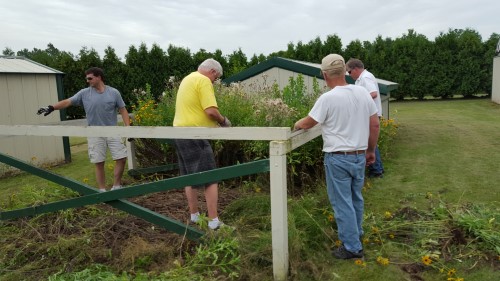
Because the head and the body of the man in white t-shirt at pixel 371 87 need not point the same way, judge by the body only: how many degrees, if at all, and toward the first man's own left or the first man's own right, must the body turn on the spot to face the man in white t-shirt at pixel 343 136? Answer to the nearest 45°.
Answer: approximately 90° to the first man's own left

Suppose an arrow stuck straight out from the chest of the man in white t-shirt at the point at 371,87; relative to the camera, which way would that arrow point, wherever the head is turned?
to the viewer's left

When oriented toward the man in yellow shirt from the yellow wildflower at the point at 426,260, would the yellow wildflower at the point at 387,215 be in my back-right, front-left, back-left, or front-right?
front-right

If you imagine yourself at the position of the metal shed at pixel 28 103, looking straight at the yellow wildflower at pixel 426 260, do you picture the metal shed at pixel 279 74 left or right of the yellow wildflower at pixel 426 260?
left

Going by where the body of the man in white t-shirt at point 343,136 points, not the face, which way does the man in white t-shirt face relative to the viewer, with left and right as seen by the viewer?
facing away from the viewer and to the left of the viewer

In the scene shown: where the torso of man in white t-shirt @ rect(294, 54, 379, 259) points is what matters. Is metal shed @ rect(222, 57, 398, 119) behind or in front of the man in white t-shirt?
in front

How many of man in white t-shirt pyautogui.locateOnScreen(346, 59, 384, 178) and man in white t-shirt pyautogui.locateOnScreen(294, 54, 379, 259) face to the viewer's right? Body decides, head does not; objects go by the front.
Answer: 0

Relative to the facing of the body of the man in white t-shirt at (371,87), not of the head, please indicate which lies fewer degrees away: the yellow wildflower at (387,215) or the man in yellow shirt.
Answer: the man in yellow shirt

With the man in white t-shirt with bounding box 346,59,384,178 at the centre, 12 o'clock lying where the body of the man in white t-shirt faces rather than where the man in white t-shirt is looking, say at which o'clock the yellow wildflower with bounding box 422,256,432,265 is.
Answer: The yellow wildflower is roughly at 9 o'clock from the man in white t-shirt.

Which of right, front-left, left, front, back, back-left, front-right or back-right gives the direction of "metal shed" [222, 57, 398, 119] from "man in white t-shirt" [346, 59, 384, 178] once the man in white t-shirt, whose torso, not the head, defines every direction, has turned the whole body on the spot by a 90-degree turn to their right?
front-left

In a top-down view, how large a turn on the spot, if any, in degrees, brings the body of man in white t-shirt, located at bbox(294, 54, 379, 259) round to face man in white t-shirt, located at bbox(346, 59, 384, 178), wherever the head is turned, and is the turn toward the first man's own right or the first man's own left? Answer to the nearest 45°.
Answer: approximately 45° to the first man's own right

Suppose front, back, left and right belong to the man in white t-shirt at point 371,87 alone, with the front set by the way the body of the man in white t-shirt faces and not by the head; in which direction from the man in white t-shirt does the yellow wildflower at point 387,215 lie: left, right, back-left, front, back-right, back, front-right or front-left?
left

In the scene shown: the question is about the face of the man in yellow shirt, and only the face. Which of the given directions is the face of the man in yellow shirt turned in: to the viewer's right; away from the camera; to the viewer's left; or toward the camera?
to the viewer's right

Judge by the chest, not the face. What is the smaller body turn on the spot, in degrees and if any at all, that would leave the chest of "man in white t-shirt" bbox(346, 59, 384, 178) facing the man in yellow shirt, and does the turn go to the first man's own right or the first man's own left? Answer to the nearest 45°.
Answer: approximately 45° to the first man's own left
